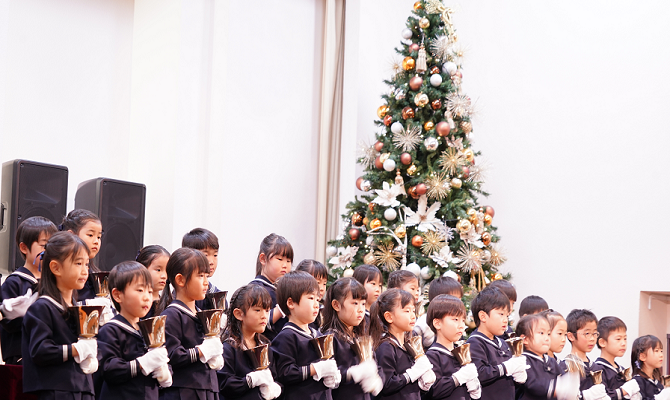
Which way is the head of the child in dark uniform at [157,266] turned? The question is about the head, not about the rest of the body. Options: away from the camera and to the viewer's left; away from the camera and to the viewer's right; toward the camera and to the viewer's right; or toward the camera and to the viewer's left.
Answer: toward the camera and to the viewer's right

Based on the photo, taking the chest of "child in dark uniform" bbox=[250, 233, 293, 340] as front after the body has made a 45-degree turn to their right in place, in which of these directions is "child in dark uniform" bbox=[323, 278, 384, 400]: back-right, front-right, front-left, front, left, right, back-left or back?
front-left

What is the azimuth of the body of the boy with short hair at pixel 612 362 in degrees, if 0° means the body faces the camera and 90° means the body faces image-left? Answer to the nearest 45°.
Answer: approximately 315°

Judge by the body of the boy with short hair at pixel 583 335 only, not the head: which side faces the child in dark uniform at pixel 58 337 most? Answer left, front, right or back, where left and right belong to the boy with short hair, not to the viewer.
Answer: right

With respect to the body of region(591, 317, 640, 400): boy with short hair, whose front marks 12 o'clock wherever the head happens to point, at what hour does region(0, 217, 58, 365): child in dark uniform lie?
The child in dark uniform is roughly at 3 o'clock from the boy with short hair.

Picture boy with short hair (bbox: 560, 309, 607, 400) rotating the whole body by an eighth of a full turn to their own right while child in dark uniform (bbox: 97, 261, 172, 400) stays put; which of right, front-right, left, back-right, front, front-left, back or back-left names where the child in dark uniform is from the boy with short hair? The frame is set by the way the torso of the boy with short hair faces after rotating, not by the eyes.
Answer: front-right

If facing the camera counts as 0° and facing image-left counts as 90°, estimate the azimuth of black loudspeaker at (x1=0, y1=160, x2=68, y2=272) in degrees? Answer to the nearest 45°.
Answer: approximately 315°

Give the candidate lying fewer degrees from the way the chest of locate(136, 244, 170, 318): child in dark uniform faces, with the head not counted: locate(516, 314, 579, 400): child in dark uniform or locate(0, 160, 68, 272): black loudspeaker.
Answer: the child in dark uniform

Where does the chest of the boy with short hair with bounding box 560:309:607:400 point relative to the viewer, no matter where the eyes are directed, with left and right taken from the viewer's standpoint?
facing the viewer and to the right of the viewer

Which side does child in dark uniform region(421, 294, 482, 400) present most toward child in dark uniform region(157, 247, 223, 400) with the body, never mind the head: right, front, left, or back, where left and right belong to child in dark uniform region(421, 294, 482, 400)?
right
